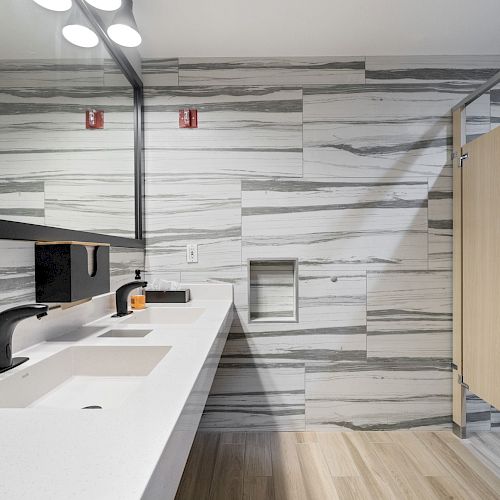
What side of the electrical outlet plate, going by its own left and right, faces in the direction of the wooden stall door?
left

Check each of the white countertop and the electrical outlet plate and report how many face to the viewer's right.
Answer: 1

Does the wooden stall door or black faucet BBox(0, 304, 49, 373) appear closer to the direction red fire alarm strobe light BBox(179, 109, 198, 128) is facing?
the black faucet

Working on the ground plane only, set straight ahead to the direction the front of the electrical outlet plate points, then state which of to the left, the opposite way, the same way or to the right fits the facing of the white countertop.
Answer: to the left

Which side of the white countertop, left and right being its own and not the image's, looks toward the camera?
right

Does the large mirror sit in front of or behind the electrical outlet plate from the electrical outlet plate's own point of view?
in front

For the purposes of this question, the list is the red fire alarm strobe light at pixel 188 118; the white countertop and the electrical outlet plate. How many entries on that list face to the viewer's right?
1

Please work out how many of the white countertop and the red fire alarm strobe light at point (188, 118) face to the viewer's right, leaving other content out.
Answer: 1

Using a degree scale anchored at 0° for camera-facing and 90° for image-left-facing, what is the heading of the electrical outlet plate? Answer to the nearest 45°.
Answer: approximately 0°

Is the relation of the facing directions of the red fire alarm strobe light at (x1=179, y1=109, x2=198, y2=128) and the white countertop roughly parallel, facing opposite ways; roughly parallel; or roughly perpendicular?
roughly perpendicular
